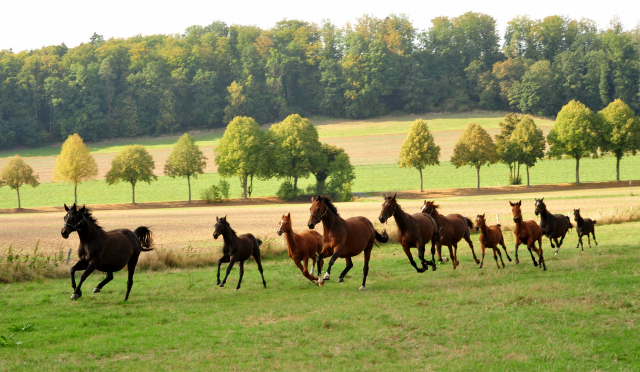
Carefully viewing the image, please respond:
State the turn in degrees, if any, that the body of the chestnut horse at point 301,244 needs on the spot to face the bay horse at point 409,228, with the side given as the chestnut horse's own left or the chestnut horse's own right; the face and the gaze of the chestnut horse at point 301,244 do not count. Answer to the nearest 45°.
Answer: approximately 135° to the chestnut horse's own left

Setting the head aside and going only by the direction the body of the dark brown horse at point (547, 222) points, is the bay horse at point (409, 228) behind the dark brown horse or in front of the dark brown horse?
in front

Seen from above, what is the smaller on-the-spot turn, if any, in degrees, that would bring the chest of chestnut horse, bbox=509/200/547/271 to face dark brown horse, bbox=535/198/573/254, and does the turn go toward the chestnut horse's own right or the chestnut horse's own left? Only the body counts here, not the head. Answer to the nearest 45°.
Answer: approximately 135° to the chestnut horse's own right

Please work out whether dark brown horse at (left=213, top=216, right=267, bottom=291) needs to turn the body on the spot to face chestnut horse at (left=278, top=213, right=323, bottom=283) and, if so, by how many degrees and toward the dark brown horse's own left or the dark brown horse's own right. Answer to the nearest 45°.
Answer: approximately 135° to the dark brown horse's own left

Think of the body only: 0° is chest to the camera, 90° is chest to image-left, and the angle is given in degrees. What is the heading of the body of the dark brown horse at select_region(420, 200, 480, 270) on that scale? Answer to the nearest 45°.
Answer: approximately 45°

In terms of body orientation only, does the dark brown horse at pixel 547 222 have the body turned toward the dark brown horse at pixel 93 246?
yes

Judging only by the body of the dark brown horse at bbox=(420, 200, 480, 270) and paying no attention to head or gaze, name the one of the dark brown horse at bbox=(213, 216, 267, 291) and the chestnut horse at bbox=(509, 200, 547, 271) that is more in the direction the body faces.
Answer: the dark brown horse

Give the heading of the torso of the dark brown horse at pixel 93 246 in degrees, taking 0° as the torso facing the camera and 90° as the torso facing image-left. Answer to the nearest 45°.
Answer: approximately 45°

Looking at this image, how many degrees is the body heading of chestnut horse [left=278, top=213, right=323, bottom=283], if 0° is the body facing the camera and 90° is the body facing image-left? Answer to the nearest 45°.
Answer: approximately 45°

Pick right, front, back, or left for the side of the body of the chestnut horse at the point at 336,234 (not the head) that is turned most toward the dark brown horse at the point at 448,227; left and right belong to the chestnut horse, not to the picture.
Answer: back

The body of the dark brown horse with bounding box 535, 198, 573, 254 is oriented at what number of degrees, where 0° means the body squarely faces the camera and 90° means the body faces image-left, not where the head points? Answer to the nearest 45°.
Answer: approximately 45°

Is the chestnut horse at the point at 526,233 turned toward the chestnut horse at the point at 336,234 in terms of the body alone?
yes

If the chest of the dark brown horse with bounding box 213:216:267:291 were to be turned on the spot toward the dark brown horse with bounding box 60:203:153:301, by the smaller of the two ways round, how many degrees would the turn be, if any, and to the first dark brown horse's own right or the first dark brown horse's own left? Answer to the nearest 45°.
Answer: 0° — it already faces it
